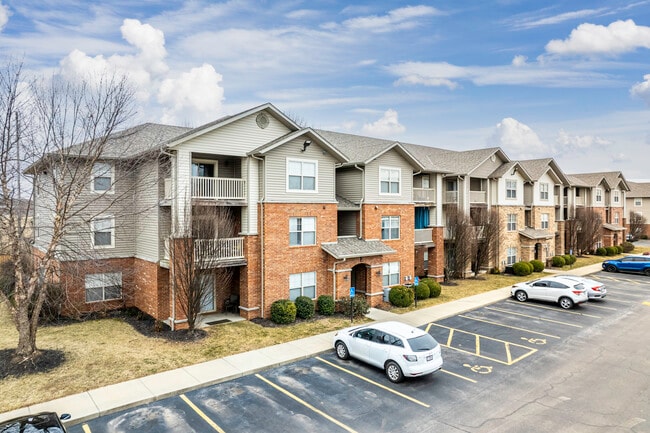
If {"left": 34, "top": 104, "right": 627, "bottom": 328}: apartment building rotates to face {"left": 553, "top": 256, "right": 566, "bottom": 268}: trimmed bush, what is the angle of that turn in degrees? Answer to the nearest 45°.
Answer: approximately 90° to its left

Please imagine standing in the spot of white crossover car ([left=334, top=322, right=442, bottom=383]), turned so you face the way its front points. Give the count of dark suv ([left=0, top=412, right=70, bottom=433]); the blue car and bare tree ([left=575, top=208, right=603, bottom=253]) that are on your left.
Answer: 1

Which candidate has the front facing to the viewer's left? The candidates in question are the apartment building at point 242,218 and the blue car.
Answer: the blue car

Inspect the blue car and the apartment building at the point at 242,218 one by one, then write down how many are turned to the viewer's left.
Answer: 1

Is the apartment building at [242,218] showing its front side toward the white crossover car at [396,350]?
yes

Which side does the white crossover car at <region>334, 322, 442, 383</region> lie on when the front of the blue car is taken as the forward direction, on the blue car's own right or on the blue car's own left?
on the blue car's own left

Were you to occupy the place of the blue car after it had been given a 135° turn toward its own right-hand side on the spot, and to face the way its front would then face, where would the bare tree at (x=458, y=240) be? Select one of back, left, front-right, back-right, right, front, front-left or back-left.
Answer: back

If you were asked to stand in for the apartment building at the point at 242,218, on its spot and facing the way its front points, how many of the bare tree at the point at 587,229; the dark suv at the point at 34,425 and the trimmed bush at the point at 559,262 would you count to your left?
2

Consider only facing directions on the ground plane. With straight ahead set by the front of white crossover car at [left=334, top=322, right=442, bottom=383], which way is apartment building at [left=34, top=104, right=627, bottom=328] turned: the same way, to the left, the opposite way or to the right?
the opposite way

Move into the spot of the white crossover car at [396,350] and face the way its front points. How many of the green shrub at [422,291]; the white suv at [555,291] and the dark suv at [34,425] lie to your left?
1

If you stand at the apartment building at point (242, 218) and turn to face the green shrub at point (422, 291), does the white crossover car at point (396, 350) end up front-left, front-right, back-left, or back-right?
front-right

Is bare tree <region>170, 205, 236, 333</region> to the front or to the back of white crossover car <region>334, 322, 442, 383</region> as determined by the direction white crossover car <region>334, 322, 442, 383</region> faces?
to the front

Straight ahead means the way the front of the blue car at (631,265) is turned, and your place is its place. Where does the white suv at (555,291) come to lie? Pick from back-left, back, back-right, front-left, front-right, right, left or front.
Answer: left

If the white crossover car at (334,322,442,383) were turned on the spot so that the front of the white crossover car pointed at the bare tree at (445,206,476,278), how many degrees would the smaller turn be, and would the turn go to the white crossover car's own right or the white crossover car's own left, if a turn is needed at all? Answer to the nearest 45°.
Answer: approximately 45° to the white crossover car's own right

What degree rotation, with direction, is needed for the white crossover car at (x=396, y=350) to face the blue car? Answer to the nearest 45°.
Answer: approximately 90° to its right

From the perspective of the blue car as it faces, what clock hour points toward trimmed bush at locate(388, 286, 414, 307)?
The trimmed bush is roughly at 10 o'clock from the blue car.

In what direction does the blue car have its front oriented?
to the viewer's left

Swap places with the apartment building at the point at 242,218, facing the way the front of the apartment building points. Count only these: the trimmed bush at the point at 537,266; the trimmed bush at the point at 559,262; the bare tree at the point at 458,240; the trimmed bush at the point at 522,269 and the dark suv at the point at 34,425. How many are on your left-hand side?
4

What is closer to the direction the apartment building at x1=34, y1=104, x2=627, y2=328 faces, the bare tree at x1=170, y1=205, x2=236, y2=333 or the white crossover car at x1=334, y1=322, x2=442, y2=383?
the white crossover car

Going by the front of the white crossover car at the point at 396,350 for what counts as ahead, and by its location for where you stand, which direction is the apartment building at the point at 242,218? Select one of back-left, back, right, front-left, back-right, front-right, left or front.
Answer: front
